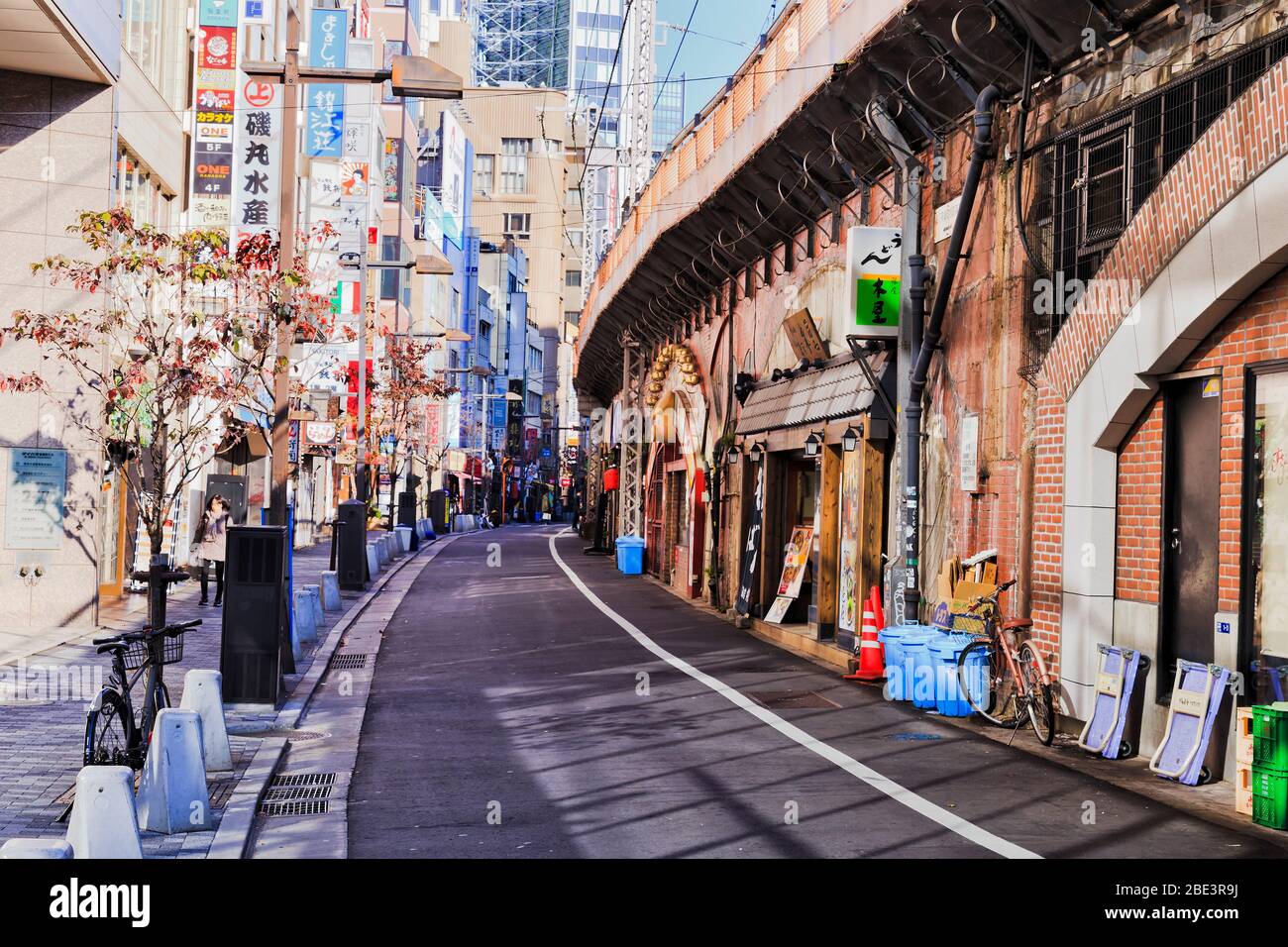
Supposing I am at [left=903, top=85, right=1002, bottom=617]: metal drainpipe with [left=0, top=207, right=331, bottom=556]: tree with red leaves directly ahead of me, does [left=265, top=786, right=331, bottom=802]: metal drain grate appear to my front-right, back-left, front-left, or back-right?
front-left

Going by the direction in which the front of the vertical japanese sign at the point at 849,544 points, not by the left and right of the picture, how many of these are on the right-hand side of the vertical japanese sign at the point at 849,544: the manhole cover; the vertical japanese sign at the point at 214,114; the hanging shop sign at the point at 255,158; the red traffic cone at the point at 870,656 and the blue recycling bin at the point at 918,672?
2

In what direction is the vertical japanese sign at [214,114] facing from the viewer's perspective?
toward the camera

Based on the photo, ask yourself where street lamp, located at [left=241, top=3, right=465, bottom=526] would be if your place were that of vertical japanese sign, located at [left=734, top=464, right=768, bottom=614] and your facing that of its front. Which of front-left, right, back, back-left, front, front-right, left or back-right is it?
front

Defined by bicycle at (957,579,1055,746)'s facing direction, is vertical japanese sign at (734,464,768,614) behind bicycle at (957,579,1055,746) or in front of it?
in front

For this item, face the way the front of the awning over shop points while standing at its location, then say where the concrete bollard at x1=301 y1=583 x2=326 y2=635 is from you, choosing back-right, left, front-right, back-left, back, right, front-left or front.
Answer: front-right

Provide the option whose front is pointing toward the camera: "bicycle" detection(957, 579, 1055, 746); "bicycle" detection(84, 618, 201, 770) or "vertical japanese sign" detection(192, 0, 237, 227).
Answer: the vertical japanese sign

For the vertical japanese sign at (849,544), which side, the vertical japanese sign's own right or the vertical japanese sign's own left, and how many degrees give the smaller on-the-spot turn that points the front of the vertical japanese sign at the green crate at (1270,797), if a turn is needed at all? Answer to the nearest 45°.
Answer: approximately 45° to the vertical japanese sign's own left

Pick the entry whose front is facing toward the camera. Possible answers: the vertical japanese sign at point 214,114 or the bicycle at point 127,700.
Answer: the vertical japanese sign

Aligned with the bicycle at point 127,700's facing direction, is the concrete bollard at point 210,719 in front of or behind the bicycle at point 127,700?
in front

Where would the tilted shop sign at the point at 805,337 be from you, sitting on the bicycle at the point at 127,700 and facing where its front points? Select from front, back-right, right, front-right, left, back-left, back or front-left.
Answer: front

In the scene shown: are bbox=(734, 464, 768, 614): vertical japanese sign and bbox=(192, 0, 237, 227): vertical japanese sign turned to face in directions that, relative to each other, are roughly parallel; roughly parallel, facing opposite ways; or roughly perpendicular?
roughly perpendicular

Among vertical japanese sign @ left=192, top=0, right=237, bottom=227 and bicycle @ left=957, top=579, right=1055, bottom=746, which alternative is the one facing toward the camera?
the vertical japanese sign

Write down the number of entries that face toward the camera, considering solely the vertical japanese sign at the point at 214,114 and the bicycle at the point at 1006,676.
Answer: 1

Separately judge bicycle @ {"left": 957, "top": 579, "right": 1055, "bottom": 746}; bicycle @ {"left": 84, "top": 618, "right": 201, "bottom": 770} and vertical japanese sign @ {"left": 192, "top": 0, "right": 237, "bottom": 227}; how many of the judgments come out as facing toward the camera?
1

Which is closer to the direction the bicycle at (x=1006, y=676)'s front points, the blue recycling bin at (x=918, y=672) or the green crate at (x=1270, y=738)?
the blue recycling bin

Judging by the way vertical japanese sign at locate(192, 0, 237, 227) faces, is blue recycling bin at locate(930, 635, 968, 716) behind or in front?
in front

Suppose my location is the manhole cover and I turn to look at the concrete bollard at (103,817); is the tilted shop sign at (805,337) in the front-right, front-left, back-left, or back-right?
back-right

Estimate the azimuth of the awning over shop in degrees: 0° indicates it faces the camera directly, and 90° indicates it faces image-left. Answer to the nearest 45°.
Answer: approximately 45°
